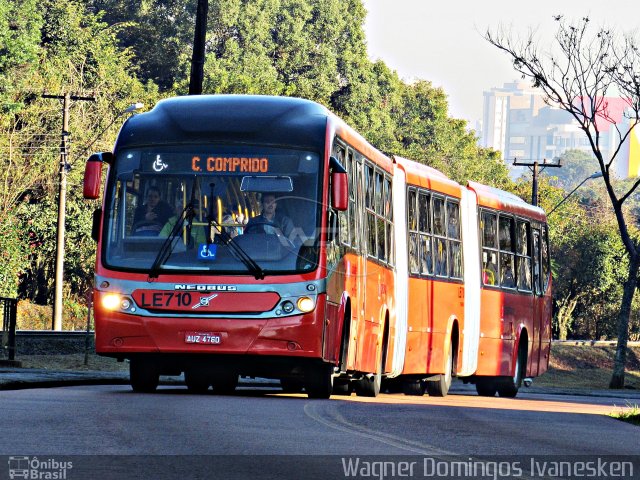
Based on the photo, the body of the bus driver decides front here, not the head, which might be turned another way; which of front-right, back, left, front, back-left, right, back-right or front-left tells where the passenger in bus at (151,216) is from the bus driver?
right

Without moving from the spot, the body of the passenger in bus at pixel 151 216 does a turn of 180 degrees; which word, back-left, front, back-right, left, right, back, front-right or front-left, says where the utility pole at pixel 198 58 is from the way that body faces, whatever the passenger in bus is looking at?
front

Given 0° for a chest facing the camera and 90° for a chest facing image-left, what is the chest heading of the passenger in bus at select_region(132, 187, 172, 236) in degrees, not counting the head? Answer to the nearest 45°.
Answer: approximately 0°

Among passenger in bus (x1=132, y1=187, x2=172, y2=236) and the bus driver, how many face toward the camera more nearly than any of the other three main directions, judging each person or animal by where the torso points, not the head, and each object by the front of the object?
2

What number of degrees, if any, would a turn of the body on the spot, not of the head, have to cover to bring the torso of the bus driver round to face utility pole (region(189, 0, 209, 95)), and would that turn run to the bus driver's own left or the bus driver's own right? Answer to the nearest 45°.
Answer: approximately 180°
